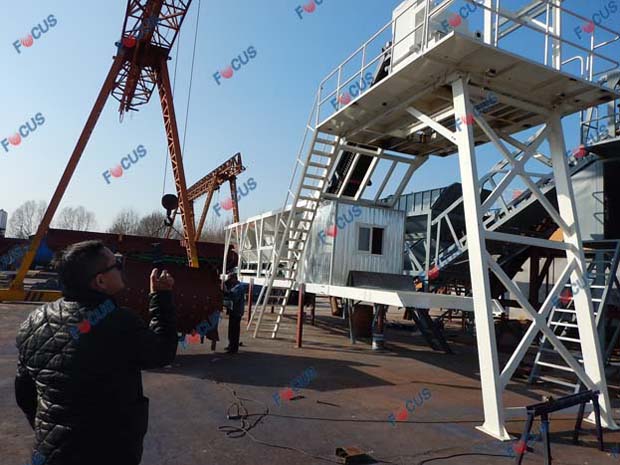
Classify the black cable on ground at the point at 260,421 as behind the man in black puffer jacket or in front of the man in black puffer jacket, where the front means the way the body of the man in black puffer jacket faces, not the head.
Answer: in front

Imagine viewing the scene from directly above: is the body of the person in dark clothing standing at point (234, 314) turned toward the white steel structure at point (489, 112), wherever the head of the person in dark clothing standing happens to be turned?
no

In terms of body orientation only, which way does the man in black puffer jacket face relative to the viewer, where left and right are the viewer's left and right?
facing away from the viewer and to the right of the viewer

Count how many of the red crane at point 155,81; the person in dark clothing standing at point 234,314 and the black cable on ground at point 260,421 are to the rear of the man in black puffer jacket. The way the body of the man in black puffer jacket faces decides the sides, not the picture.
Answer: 0

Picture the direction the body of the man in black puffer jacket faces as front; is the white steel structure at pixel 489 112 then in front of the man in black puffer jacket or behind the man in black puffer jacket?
in front

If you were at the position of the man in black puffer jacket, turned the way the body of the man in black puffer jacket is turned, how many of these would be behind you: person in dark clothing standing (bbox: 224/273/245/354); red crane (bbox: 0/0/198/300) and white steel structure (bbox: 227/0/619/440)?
0

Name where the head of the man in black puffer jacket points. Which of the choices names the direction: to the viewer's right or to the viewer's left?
to the viewer's right
